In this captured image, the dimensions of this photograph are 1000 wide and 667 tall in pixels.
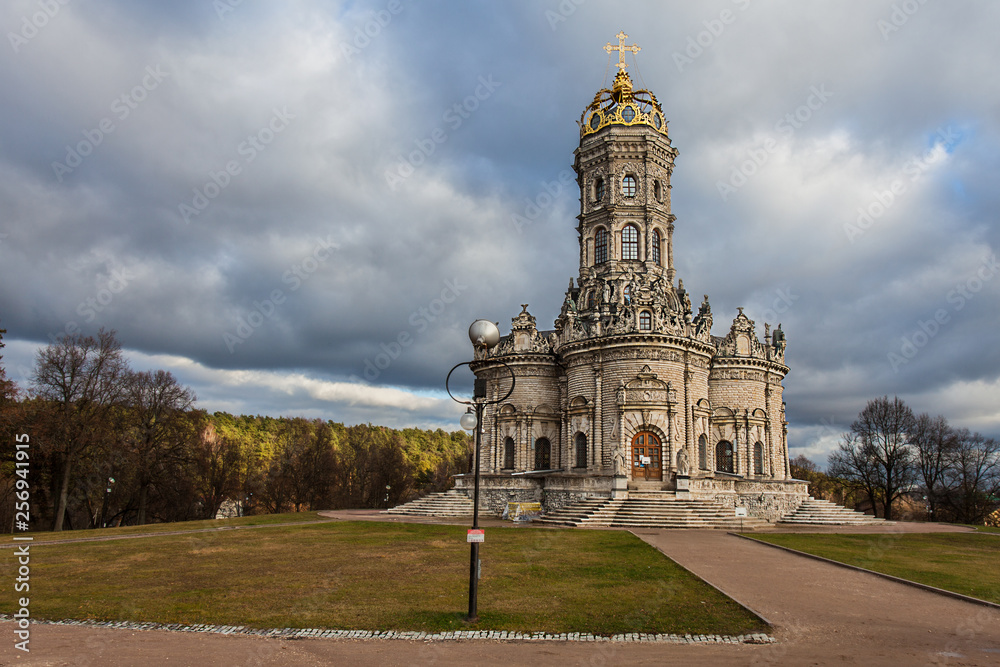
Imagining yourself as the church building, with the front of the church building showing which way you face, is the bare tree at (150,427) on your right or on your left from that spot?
on your right

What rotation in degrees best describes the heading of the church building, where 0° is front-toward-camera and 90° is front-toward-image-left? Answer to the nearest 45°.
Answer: approximately 0°

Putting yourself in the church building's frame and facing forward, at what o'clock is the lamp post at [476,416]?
The lamp post is roughly at 12 o'clock from the church building.

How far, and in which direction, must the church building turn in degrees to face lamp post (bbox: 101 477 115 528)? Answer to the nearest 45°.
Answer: approximately 90° to its right

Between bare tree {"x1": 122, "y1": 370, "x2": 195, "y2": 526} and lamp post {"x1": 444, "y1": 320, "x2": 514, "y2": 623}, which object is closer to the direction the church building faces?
the lamp post

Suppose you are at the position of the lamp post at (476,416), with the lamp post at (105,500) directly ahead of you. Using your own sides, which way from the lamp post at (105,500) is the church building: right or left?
right

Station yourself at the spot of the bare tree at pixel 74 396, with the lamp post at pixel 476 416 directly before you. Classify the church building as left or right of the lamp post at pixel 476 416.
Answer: left

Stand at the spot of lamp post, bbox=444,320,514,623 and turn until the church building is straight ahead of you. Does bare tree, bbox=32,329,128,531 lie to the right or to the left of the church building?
left
